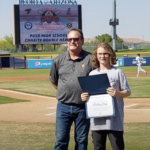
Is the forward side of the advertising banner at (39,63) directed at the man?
yes

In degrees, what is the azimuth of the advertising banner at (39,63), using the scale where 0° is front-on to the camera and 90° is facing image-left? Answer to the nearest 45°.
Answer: approximately 0°

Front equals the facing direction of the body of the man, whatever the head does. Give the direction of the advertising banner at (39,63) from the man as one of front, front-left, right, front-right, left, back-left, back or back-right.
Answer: back

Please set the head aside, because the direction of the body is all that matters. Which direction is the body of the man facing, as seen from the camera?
toward the camera

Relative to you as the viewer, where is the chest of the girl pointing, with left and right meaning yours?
facing the viewer

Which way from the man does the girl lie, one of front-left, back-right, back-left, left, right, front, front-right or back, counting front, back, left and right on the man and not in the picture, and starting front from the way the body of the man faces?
front-left

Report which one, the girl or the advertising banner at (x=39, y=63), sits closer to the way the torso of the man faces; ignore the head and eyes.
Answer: the girl

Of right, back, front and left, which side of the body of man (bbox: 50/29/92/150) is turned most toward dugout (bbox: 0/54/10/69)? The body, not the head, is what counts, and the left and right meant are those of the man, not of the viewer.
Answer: back
